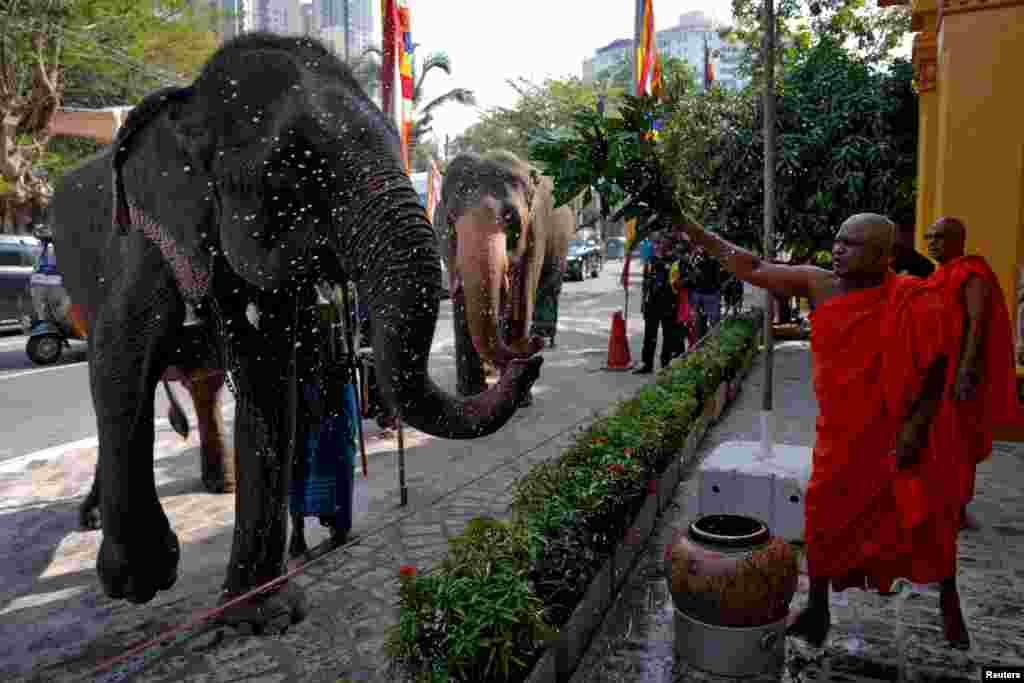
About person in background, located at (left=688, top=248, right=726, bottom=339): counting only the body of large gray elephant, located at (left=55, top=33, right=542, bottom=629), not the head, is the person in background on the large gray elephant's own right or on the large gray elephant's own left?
on the large gray elephant's own left

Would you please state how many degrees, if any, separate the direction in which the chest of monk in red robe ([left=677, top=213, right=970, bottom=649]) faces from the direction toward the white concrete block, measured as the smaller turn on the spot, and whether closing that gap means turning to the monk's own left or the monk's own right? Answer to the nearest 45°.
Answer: approximately 90° to the monk's own right

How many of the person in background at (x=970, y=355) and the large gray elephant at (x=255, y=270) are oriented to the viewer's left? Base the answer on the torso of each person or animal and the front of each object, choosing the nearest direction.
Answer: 1

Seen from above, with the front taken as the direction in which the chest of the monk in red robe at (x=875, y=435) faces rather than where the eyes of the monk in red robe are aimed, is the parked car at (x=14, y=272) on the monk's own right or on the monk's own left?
on the monk's own right

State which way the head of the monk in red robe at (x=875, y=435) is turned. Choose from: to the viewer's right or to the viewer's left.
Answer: to the viewer's left

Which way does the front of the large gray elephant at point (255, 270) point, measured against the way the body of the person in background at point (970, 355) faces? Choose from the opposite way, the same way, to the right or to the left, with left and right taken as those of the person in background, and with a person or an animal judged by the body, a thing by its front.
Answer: the opposite way

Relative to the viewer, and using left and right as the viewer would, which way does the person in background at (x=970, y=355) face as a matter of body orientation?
facing to the left of the viewer

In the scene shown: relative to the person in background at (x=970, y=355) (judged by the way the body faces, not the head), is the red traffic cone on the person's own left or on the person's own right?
on the person's own right

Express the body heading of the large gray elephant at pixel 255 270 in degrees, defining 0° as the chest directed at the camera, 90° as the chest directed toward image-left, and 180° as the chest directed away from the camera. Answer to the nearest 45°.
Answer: approximately 315°

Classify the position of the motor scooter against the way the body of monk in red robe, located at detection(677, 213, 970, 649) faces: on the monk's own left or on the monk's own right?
on the monk's own right

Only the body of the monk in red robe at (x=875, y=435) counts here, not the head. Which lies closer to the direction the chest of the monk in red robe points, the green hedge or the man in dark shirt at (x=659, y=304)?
the green hedge
